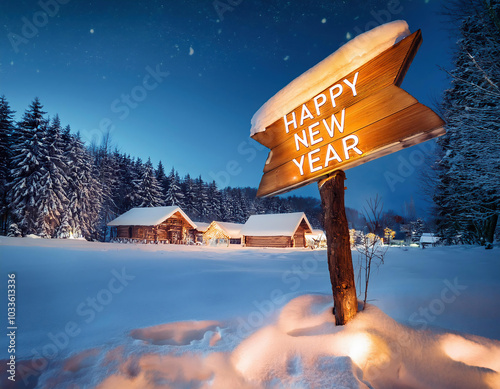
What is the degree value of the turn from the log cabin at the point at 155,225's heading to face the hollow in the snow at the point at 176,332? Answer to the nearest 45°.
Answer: approximately 45° to its right

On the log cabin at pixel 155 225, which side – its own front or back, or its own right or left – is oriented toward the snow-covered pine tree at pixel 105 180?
back

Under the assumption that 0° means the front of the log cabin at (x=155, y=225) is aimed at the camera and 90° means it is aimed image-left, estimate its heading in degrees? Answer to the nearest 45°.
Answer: approximately 315°

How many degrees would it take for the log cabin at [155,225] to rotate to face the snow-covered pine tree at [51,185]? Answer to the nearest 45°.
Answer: approximately 135° to its right

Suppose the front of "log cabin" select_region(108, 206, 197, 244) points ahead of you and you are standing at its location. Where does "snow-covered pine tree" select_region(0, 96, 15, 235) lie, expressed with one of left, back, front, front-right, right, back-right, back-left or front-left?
back-right

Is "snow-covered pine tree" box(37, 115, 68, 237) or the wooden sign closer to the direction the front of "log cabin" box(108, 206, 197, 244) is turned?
the wooden sign

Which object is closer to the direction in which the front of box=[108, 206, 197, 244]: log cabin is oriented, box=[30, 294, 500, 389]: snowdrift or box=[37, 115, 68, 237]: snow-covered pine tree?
the snowdrift

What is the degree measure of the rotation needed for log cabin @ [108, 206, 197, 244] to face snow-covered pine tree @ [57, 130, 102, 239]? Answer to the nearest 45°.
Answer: approximately 135° to its right
